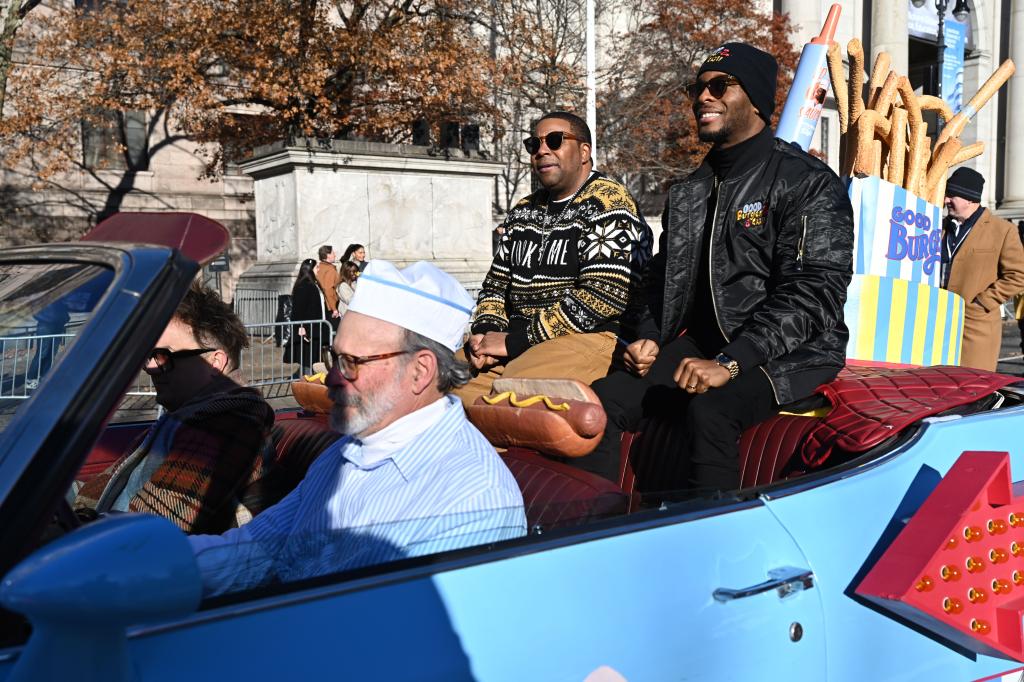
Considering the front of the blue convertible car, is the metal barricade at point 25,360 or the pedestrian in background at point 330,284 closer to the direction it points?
the metal barricade

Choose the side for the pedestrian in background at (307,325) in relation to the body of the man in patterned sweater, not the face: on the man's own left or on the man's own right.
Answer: on the man's own right

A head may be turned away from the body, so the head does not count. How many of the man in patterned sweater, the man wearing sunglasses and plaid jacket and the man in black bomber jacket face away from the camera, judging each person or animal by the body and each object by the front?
0

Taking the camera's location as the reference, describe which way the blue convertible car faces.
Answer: facing the viewer and to the left of the viewer

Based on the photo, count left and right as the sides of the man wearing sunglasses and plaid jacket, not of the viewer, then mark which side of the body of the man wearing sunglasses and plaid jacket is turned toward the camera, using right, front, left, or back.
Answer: left

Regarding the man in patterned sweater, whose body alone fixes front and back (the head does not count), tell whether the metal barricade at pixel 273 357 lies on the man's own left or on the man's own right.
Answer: on the man's own right

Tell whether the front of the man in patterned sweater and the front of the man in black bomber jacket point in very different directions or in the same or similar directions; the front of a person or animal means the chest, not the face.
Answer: same or similar directions

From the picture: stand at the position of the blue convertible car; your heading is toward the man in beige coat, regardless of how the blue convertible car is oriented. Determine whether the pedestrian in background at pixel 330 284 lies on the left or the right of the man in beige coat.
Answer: left
